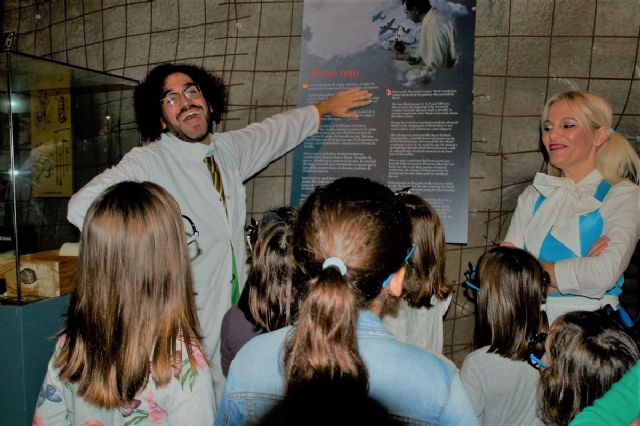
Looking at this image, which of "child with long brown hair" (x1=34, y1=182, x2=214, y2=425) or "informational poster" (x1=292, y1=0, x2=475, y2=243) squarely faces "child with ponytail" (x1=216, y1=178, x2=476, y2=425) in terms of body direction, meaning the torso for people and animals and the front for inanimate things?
the informational poster

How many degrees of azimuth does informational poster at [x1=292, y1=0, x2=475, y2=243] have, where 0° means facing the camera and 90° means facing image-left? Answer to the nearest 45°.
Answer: approximately 0°

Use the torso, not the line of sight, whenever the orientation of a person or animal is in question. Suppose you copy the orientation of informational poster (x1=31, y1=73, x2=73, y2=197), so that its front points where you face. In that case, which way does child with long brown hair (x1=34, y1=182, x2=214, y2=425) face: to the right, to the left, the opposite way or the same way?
the opposite way

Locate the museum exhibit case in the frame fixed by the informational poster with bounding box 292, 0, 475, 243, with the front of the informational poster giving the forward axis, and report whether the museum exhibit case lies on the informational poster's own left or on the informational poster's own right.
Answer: on the informational poster's own right

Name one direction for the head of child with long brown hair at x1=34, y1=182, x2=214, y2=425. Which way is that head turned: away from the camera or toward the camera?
away from the camera

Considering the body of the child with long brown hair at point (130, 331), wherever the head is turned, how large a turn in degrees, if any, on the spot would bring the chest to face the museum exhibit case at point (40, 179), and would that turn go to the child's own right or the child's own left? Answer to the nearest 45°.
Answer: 0° — they already face it

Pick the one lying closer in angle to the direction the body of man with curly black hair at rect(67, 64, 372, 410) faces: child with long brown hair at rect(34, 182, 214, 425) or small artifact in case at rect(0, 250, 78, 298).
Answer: the child with long brown hair

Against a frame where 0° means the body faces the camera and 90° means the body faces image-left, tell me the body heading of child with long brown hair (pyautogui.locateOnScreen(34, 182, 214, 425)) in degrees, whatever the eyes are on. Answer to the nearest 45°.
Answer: approximately 180°

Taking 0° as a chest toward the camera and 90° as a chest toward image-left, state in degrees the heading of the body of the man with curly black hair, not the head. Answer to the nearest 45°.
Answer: approximately 315°

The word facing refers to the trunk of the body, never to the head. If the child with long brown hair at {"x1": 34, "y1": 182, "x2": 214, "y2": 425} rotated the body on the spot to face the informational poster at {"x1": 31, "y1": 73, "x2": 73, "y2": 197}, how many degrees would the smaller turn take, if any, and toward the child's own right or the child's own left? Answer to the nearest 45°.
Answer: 0° — they already face it
